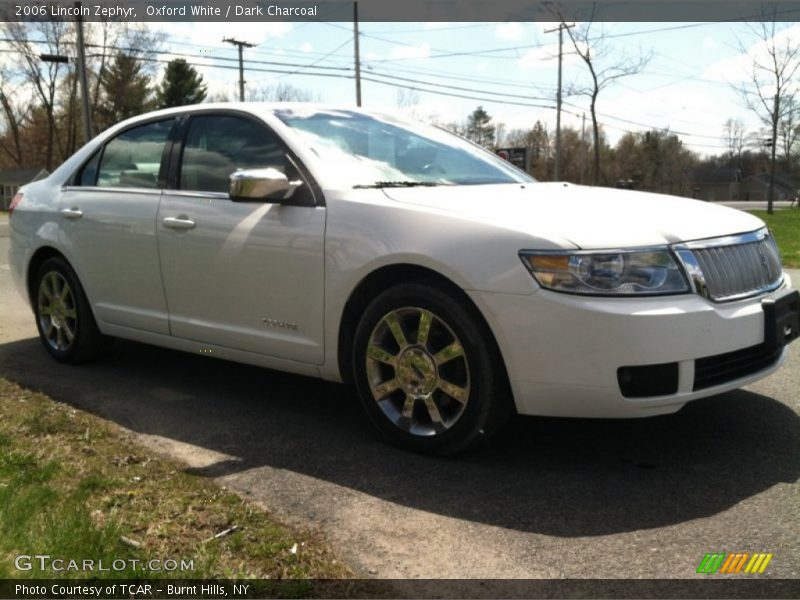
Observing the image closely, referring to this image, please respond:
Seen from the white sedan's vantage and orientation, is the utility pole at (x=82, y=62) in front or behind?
behind

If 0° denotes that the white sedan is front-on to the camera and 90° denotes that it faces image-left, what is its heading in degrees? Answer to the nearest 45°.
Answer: approximately 315°

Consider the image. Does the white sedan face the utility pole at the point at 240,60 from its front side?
no
